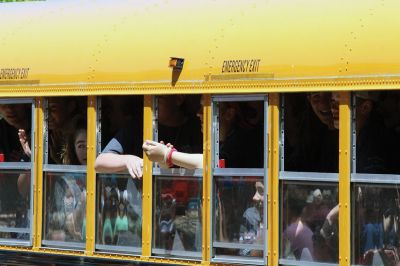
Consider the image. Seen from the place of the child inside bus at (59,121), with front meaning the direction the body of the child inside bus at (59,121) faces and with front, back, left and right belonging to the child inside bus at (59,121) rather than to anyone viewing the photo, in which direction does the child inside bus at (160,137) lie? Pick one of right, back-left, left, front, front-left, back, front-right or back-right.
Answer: left

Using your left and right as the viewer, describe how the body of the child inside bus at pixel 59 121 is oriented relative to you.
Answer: facing the viewer and to the left of the viewer
